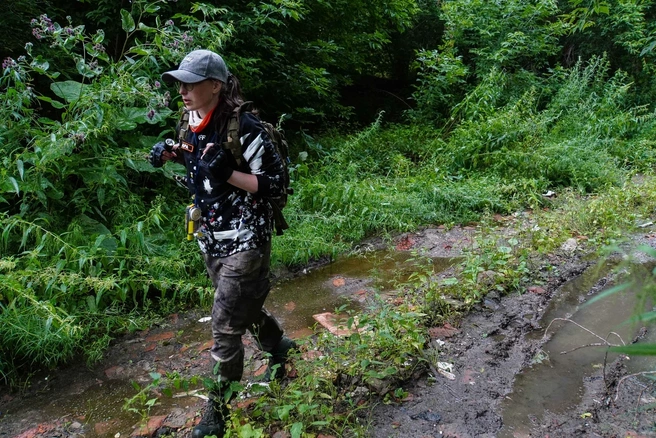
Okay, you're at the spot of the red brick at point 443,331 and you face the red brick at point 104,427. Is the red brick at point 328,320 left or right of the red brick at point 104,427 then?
right

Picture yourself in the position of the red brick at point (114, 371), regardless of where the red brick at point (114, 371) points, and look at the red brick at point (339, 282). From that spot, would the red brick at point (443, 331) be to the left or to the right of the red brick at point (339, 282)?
right

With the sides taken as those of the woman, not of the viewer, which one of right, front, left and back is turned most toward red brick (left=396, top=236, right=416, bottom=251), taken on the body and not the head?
back

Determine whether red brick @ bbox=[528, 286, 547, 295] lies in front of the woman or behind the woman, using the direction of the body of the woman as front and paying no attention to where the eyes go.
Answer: behind

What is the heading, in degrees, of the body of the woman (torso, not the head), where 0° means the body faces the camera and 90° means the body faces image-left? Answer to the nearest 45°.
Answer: approximately 45°
